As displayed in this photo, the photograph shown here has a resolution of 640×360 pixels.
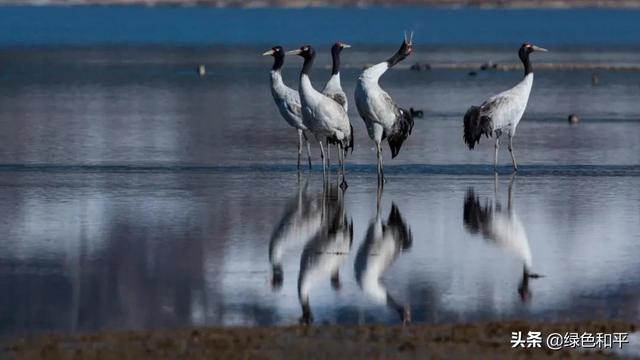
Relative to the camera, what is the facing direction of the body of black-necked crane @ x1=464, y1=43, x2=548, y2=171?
to the viewer's right

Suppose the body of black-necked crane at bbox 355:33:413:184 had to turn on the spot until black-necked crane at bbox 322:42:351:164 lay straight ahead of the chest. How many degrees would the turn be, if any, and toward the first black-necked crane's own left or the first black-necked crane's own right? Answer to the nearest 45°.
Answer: approximately 45° to the first black-necked crane's own right

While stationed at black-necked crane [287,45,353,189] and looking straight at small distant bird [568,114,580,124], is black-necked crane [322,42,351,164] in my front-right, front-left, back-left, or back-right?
front-left

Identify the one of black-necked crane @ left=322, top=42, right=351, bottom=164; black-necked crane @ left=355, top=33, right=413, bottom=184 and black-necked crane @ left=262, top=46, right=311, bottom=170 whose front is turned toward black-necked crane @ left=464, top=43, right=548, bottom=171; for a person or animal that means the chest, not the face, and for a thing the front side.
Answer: black-necked crane @ left=322, top=42, right=351, bottom=164

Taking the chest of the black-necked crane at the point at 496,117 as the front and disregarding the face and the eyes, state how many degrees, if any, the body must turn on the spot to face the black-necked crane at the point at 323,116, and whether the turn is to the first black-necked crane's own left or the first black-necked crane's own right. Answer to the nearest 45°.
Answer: approximately 135° to the first black-necked crane's own right

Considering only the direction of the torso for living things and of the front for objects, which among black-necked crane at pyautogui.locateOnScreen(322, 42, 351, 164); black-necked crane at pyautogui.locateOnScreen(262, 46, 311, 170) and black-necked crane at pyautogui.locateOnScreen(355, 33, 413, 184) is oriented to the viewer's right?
black-necked crane at pyautogui.locateOnScreen(322, 42, 351, 164)

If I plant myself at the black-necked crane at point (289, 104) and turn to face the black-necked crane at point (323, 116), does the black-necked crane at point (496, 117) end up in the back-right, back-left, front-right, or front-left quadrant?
front-left

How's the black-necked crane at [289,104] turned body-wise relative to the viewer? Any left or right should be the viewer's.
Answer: facing to the left of the viewer

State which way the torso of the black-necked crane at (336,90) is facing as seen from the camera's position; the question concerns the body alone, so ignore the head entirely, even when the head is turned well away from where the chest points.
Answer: to the viewer's right

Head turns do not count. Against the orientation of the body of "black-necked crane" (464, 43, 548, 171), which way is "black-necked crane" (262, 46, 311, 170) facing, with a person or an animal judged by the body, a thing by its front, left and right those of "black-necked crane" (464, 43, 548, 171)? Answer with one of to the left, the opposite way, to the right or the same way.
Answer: the opposite way

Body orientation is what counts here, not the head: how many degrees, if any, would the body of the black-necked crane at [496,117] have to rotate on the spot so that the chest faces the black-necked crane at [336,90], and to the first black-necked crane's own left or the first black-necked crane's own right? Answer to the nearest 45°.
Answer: approximately 180°
